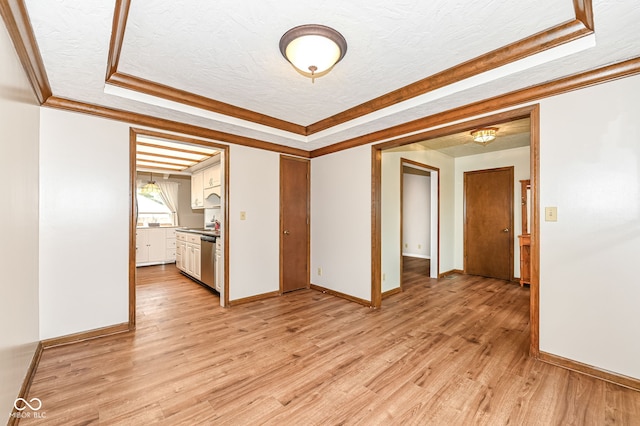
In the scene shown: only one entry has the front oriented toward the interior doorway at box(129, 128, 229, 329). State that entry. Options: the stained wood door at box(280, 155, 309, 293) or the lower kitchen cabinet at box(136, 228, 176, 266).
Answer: the lower kitchen cabinet

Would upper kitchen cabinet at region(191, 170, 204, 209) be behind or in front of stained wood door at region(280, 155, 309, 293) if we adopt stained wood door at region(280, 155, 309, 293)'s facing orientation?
behind

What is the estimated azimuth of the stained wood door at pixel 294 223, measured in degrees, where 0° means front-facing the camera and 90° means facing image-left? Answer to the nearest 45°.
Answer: approximately 315°

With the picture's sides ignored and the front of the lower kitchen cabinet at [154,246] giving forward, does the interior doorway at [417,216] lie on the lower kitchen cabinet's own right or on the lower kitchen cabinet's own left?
on the lower kitchen cabinet's own left

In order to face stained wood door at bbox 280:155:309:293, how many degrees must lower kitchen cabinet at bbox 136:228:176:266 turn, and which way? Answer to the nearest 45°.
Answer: approximately 45° to its left

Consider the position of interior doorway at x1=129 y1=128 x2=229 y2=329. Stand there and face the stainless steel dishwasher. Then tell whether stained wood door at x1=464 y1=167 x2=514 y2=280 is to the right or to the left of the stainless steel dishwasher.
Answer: right

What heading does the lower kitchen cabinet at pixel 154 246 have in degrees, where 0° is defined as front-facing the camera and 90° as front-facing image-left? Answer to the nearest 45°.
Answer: approximately 0°

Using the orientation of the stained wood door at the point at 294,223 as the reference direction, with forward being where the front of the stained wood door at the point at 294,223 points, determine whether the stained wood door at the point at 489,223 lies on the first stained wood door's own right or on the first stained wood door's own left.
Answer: on the first stained wood door's own left

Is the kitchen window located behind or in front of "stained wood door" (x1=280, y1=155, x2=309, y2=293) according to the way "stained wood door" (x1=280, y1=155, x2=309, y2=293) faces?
behind
